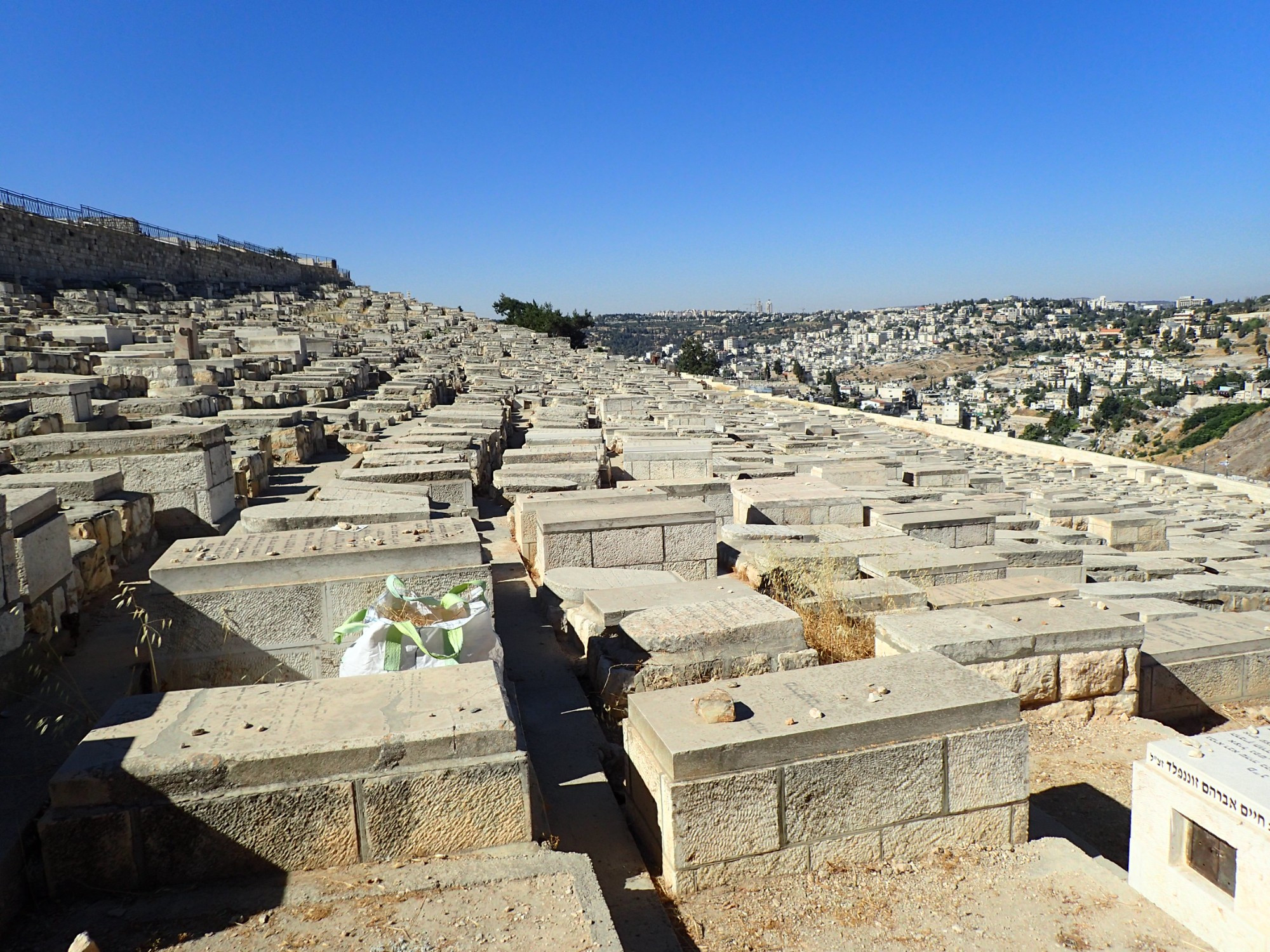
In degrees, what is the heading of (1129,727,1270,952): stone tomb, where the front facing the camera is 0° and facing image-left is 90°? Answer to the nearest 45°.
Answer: approximately 45°

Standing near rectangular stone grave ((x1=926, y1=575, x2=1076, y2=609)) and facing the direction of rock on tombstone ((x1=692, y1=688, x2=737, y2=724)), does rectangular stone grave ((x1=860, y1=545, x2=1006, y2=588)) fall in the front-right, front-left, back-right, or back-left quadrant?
back-right

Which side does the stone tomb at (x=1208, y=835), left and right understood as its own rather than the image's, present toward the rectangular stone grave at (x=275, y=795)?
front

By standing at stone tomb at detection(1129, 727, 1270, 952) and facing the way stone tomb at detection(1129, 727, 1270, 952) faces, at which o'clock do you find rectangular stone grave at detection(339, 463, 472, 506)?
The rectangular stone grave is roughly at 2 o'clock from the stone tomb.

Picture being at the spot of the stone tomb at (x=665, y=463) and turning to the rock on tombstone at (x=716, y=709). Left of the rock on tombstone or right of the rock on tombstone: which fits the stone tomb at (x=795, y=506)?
left

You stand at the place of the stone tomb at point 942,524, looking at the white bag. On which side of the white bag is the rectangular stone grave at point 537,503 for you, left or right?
right

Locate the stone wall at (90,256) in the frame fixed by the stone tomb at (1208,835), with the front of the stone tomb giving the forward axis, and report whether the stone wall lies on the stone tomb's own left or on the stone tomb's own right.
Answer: on the stone tomb's own right

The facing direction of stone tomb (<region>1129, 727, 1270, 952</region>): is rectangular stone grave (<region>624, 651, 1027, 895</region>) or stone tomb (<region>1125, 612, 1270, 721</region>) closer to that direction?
the rectangular stone grave

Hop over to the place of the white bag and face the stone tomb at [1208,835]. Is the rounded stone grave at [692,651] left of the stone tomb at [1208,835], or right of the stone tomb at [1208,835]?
left

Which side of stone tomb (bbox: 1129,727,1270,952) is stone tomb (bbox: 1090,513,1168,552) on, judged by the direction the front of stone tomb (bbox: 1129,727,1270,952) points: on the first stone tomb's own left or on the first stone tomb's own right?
on the first stone tomb's own right

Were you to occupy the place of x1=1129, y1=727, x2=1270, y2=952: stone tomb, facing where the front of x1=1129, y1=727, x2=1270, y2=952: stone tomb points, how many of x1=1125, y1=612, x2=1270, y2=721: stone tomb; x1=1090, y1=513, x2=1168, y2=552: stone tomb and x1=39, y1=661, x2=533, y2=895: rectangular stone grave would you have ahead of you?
1

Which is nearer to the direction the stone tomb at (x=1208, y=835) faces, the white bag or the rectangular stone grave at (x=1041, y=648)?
the white bag

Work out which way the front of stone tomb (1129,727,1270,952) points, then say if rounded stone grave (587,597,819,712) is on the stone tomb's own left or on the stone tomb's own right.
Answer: on the stone tomb's own right

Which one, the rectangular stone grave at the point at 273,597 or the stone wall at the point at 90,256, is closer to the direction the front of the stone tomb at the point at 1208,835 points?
the rectangular stone grave

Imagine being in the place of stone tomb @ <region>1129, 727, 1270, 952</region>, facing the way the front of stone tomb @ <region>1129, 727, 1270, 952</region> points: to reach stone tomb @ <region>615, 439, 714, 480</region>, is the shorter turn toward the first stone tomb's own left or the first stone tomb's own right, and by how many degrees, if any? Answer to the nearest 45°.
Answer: approximately 90° to the first stone tomb's own right

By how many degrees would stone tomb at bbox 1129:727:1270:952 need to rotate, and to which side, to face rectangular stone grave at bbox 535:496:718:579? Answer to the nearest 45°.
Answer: approximately 90° to its right

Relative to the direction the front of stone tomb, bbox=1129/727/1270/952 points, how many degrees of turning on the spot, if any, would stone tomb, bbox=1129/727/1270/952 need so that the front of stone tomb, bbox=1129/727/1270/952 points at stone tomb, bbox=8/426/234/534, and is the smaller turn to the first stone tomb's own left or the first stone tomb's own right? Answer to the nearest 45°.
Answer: approximately 45° to the first stone tomb's own right
